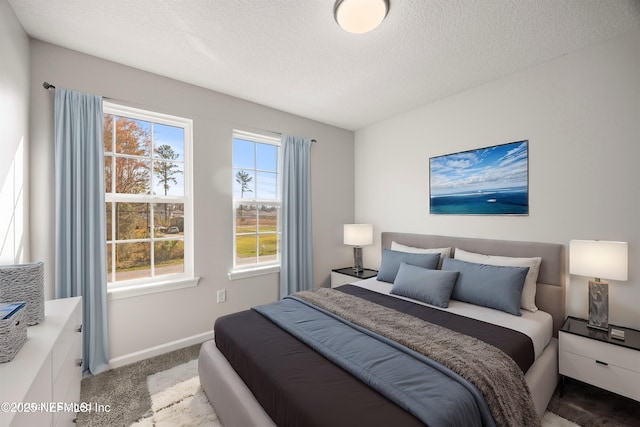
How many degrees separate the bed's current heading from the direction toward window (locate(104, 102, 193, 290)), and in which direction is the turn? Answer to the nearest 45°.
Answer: approximately 45° to its right

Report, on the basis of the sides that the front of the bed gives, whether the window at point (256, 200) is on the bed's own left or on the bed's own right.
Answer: on the bed's own right

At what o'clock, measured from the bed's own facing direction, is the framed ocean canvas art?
The framed ocean canvas art is roughly at 6 o'clock from the bed.

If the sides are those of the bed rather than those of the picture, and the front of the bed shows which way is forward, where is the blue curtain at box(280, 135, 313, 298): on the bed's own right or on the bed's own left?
on the bed's own right

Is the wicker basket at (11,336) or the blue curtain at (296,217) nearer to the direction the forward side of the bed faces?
the wicker basket

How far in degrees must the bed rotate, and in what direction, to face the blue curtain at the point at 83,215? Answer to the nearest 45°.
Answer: approximately 45° to its right

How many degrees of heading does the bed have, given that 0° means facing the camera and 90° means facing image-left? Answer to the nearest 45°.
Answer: approximately 45°

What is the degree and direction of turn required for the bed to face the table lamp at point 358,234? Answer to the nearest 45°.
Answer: approximately 135° to its right
